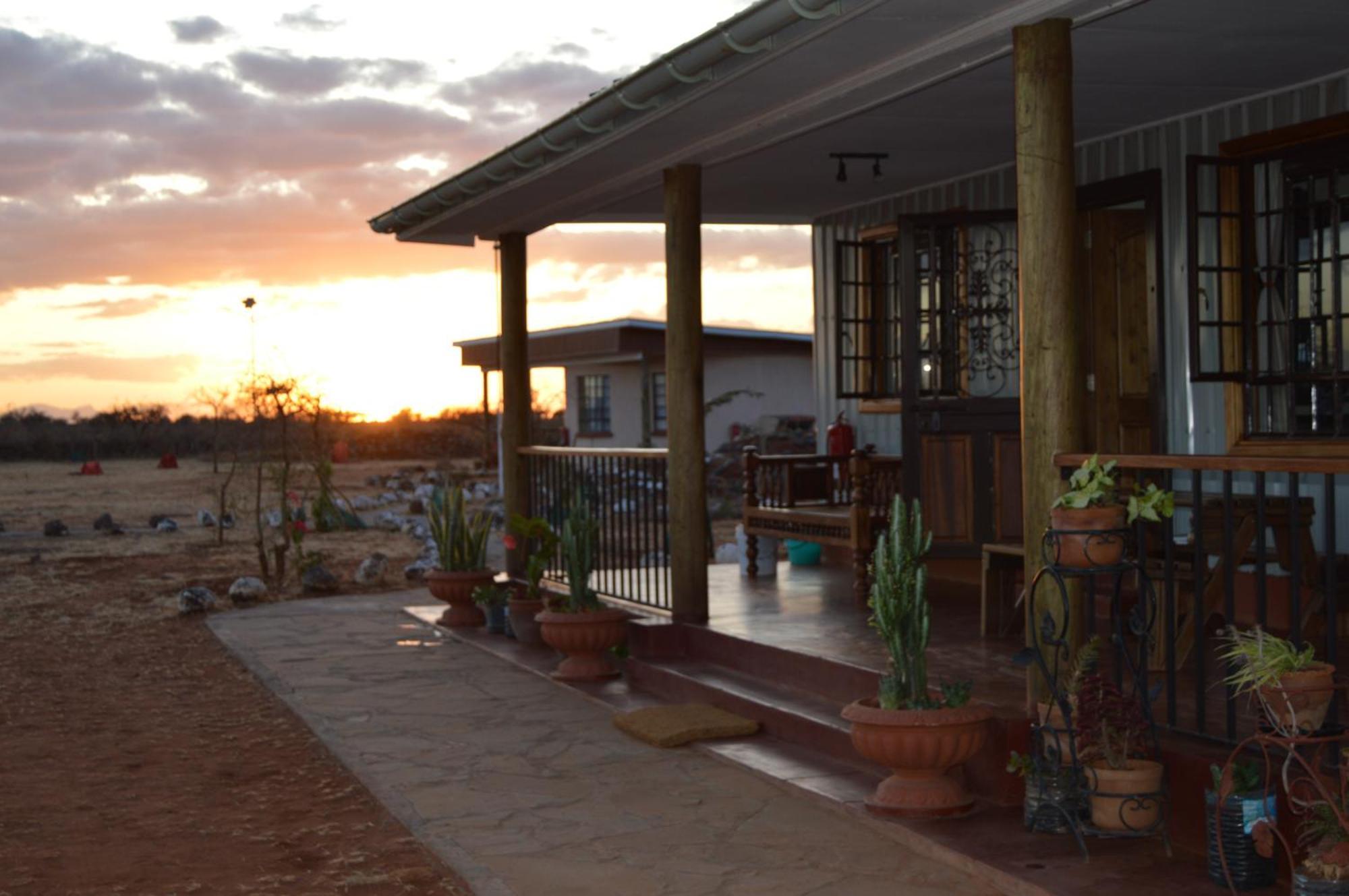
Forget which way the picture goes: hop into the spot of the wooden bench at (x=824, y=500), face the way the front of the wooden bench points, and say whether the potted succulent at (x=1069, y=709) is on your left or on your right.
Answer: on your left

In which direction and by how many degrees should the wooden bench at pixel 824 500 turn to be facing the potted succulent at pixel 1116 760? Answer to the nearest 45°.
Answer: approximately 45° to its left

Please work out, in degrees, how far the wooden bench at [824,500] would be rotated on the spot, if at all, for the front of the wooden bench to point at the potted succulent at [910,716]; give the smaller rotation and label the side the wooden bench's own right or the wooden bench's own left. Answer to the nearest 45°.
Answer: approximately 45° to the wooden bench's own left

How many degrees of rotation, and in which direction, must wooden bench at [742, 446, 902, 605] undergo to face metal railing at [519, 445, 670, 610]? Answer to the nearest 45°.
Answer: approximately 45° to its right

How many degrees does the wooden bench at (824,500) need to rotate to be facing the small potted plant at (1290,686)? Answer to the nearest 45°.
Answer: approximately 45° to its left

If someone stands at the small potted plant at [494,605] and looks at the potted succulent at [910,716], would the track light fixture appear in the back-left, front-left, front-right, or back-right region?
front-left

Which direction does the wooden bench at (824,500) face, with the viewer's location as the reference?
facing the viewer and to the left of the viewer

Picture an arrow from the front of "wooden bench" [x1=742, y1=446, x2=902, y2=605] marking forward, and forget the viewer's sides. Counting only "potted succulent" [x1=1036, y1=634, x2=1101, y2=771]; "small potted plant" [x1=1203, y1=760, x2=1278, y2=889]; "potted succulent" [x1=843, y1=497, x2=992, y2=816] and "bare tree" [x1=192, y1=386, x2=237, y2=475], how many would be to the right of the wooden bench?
1

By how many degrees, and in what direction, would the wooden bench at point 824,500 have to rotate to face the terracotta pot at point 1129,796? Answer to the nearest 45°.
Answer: approximately 45° to its left

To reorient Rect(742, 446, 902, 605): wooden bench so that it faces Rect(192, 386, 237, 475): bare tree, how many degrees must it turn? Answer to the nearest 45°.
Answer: approximately 90° to its right

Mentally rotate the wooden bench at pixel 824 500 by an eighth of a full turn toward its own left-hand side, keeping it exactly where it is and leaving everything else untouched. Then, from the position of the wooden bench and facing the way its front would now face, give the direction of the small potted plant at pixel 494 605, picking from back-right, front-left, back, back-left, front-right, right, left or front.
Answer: right

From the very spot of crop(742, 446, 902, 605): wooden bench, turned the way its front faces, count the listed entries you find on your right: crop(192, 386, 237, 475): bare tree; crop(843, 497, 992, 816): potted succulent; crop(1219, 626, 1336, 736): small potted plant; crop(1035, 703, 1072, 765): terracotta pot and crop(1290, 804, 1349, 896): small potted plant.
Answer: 1

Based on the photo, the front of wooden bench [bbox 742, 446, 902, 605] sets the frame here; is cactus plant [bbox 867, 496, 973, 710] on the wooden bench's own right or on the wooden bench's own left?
on the wooden bench's own left

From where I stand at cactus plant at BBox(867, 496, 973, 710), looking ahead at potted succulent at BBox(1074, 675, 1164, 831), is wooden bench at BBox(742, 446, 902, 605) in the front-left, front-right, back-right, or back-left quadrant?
back-left

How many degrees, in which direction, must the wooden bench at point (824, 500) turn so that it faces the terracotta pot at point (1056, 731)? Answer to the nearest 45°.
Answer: approximately 45° to its left

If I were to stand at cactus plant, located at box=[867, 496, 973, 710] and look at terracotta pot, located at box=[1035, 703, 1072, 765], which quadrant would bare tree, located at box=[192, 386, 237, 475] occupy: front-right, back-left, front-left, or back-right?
back-left

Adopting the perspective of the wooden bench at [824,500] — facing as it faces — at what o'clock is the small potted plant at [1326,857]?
The small potted plant is roughly at 10 o'clock from the wooden bench.

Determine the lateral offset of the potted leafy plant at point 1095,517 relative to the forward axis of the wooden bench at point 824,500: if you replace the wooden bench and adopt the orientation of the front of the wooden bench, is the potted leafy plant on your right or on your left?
on your left
